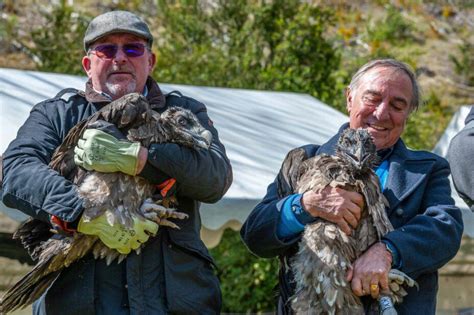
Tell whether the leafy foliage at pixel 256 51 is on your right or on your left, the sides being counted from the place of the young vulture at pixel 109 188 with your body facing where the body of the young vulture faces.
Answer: on your left

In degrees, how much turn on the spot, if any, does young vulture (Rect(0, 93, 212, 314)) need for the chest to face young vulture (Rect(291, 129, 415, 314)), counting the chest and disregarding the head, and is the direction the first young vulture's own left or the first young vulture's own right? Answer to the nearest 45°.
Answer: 0° — it already faces it

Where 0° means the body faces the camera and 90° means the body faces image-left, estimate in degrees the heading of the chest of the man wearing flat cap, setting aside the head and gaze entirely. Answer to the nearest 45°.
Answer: approximately 0°

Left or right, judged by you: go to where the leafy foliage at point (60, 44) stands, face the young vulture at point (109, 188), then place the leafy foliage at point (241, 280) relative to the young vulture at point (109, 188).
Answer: left

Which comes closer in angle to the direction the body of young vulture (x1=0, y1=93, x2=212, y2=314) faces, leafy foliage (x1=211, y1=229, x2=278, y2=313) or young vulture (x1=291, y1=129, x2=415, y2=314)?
the young vulture

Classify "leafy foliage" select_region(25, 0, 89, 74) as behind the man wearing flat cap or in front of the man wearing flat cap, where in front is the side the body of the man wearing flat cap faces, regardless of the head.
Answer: behind

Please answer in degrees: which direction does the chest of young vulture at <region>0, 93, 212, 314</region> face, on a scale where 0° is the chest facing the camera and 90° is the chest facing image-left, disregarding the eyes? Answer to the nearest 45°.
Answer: approximately 270°
